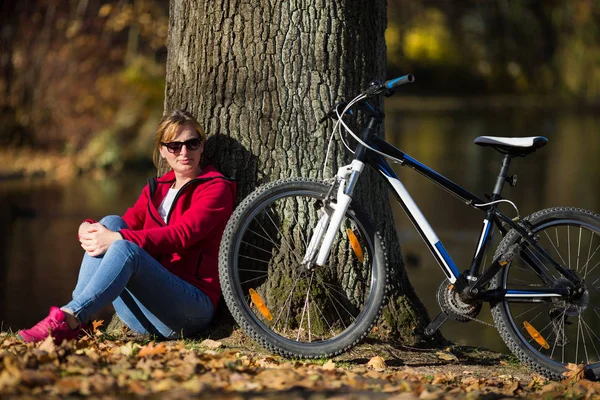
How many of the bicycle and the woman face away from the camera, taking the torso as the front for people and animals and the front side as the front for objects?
0

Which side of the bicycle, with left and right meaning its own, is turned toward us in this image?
left

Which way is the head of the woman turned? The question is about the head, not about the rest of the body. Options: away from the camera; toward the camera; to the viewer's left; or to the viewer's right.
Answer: toward the camera

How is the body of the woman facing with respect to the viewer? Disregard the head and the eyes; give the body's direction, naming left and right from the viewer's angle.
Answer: facing the viewer and to the left of the viewer

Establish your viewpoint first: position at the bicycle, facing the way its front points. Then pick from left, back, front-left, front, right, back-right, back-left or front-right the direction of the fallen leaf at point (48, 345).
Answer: front-left

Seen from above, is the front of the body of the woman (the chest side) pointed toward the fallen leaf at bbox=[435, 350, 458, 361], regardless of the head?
no

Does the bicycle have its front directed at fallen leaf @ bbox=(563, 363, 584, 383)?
no

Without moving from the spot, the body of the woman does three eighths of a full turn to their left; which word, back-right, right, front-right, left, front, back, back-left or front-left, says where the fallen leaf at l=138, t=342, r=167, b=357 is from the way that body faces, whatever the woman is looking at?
right

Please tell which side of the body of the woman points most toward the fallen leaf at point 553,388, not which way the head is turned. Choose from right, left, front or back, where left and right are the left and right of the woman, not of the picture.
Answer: left

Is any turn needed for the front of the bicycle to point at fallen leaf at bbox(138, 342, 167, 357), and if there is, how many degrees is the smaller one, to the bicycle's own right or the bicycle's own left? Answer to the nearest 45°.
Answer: approximately 45° to the bicycle's own left

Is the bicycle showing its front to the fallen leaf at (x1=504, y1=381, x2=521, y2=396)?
no

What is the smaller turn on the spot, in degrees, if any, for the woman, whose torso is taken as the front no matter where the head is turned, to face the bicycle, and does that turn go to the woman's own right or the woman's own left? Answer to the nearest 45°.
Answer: approximately 135° to the woman's own left

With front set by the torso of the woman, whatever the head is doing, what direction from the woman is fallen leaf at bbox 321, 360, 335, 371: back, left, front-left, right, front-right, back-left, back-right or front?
left

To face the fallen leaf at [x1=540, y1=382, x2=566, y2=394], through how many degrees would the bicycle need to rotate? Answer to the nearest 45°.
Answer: approximately 180°
